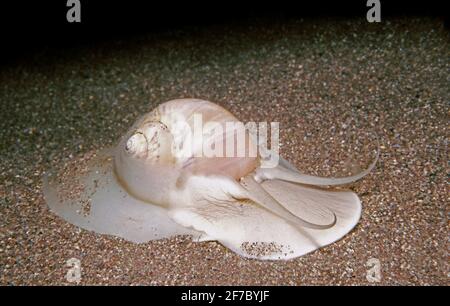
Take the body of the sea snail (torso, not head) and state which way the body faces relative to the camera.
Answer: to the viewer's right
